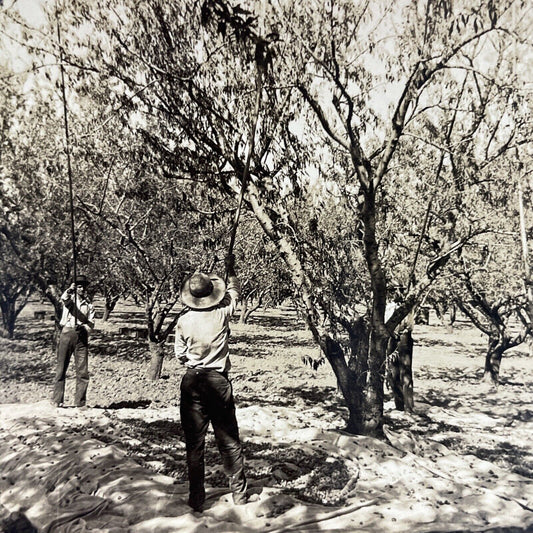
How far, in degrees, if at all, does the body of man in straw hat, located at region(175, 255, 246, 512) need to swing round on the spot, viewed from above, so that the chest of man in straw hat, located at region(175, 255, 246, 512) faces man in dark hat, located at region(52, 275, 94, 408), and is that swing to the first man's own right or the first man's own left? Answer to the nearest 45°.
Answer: approximately 45° to the first man's own left

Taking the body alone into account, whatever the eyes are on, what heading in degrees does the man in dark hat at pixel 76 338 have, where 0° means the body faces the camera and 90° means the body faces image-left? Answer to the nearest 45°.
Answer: approximately 0°

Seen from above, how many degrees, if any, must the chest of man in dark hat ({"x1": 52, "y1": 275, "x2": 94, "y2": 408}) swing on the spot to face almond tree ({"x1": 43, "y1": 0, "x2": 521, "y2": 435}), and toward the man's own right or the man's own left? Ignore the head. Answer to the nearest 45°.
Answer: approximately 45° to the man's own left

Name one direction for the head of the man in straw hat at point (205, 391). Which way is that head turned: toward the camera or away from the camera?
away from the camera

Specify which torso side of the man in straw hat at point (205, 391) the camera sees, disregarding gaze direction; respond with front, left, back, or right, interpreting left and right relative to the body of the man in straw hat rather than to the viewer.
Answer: back

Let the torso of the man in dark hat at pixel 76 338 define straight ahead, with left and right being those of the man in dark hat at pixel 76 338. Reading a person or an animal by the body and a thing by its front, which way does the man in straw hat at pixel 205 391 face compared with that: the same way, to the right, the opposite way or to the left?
the opposite way

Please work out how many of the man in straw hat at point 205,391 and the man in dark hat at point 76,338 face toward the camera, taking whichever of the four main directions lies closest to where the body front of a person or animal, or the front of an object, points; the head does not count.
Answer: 1
